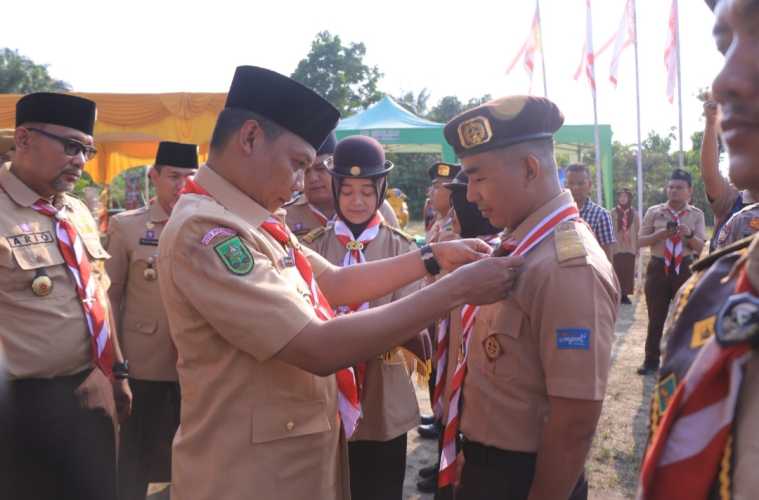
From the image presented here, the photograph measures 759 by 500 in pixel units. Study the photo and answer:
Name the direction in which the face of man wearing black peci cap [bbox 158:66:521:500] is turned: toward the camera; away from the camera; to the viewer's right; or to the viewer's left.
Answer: to the viewer's right

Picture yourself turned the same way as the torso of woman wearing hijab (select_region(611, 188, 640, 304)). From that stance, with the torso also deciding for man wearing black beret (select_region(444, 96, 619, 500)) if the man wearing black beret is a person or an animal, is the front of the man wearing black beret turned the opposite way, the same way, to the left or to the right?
to the right

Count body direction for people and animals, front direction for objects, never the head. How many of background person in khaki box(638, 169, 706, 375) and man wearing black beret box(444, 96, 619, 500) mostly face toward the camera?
1

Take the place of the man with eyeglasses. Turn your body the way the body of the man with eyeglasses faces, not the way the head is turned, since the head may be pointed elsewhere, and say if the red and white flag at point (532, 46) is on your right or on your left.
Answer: on your left

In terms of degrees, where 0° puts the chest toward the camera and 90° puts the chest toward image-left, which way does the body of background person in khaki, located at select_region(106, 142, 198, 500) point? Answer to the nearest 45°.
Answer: approximately 315°

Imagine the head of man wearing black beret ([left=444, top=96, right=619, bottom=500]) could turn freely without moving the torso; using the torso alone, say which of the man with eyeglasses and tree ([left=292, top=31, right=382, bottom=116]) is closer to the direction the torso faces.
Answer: the man with eyeglasses

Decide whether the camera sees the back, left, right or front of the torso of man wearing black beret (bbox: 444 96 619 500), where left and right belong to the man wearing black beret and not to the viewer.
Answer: left

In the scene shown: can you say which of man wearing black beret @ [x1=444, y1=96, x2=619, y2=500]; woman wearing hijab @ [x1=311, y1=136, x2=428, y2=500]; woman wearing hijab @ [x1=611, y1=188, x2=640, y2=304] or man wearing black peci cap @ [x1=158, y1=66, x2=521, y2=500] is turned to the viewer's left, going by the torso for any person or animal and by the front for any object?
man wearing black beret @ [x1=444, y1=96, x2=619, y2=500]

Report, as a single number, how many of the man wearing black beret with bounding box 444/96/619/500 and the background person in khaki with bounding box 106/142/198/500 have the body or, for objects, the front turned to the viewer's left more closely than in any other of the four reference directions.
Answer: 1

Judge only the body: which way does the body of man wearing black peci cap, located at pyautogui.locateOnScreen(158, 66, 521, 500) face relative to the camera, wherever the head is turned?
to the viewer's right

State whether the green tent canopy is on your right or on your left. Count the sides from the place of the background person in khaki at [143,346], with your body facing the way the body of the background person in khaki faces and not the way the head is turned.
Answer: on your left

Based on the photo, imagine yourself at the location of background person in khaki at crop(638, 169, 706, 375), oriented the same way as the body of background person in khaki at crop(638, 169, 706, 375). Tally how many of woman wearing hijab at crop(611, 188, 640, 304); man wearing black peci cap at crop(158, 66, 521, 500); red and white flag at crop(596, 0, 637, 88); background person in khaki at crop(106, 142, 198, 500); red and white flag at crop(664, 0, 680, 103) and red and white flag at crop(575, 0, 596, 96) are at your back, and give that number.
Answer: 4

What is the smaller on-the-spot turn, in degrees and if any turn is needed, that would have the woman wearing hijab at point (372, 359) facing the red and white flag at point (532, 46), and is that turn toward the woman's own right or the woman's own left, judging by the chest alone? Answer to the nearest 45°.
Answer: approximately 180°

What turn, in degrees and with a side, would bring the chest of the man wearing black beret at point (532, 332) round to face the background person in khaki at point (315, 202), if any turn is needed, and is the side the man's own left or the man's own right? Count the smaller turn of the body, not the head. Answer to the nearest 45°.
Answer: approximately 45° to the man's own right
